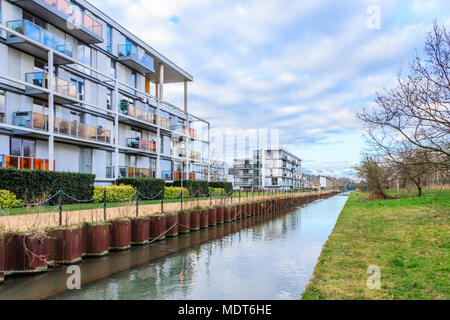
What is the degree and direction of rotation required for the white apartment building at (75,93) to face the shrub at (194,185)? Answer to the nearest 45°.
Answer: approximately 90° to its left

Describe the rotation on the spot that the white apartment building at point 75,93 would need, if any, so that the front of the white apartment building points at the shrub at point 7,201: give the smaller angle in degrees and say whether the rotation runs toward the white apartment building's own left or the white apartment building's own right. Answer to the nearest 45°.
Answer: approximately 45° to the white apartment building's own right

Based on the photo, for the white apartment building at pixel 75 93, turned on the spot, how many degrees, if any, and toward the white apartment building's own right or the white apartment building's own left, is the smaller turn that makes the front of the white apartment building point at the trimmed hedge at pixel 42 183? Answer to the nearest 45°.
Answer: approximately 45° to the white apartment building's own right

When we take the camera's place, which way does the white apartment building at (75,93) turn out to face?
facing the viewer and to the right of the viewer
